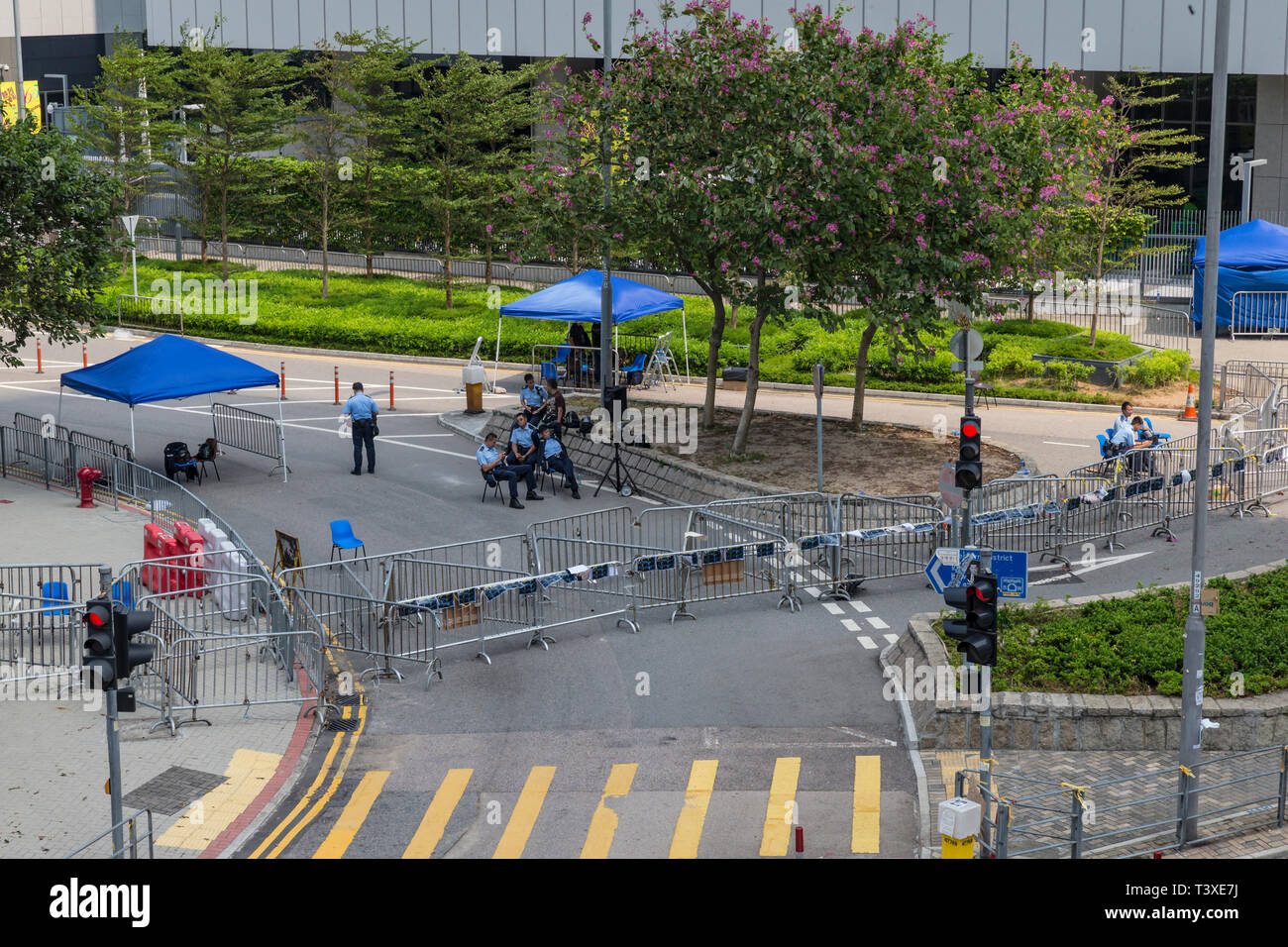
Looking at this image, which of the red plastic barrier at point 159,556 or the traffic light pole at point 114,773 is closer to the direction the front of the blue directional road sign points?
the traffic light pole

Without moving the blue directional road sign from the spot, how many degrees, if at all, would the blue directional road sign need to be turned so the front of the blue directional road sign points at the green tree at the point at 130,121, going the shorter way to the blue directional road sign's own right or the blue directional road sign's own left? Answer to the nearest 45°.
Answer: approximately 135° to the blue directional road sign's own right

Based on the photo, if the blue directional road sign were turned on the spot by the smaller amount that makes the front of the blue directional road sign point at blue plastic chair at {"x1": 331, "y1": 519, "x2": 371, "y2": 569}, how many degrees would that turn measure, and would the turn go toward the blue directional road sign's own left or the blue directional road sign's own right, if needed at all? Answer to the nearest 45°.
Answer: approximately 135° to the blue directional road sign's own right

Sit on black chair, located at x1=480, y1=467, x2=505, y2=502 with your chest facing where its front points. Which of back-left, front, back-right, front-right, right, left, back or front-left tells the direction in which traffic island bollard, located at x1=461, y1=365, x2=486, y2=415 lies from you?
back-left
